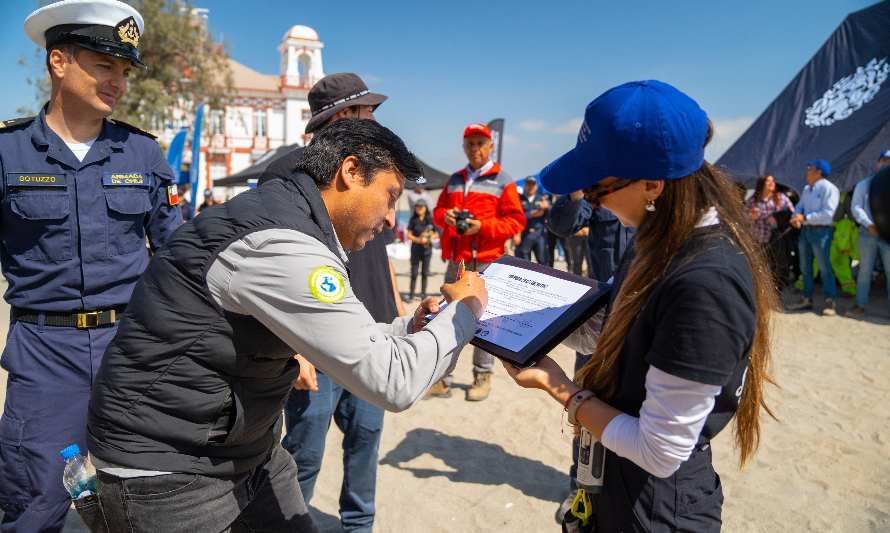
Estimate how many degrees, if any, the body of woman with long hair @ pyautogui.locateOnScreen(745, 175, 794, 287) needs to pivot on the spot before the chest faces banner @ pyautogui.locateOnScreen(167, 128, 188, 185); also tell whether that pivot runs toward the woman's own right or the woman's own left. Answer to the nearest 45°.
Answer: approximately 90° to the woman's own right

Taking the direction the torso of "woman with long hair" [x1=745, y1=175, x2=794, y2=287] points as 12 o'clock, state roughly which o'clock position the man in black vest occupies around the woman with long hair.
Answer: The man in black vest is roughly at 12 o'clock from the woman with long hair.

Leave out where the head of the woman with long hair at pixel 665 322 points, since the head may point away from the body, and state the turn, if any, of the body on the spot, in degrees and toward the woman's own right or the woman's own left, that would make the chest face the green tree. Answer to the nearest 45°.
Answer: approximately 45° to the woman's own right

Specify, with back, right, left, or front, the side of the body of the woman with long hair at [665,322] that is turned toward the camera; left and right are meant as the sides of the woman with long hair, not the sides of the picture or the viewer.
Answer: left

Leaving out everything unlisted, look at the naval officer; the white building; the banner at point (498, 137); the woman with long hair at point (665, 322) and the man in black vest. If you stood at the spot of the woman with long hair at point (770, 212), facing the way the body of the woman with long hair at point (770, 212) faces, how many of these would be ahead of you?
3

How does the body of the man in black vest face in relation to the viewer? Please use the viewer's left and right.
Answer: facing to the right of the viewer

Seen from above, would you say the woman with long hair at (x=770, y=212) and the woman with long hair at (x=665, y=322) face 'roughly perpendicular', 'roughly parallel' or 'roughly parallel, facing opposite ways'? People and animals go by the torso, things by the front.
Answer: roughly perpendicular

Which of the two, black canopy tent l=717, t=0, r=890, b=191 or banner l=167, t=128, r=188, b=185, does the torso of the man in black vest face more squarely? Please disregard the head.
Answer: the black canopy tent

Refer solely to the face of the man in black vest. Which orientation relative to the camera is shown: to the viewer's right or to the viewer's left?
to the viewer's right

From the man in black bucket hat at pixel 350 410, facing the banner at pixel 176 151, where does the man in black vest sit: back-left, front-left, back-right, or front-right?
back-left

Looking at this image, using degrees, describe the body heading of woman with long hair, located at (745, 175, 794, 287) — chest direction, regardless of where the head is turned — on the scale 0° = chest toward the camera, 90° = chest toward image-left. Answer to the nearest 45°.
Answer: approximately 0°

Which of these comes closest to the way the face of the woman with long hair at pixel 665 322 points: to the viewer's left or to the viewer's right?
to the viewer's left

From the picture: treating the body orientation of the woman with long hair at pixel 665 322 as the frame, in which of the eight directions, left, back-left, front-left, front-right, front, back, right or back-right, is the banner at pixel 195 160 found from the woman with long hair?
front-right
